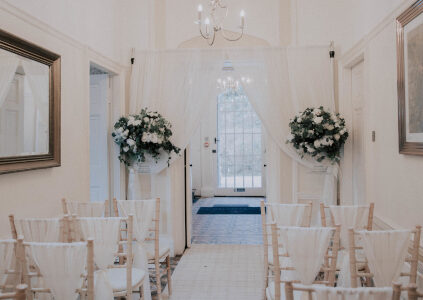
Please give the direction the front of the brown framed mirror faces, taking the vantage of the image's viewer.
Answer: facing the viewer and to the right of the viewer

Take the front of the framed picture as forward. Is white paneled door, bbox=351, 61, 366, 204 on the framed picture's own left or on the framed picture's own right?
on the framed picture's own right

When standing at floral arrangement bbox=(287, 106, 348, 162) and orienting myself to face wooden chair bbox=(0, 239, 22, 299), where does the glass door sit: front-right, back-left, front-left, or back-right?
back-right

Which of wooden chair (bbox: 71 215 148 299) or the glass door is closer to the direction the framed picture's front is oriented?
the wooden chair

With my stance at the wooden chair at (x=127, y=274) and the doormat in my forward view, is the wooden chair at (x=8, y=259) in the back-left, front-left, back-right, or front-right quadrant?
back-left

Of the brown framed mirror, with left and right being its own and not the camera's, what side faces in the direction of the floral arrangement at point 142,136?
left

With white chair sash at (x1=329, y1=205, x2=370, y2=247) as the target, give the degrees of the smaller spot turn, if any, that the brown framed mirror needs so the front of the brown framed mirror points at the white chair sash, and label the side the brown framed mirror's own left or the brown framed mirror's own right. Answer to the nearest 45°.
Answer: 0° — it already faces it

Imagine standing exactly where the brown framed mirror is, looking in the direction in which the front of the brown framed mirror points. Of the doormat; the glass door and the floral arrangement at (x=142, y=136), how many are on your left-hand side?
3

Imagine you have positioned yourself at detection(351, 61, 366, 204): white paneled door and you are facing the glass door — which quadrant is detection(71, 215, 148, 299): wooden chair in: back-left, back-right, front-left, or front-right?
back-left

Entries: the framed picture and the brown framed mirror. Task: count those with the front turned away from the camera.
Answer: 0

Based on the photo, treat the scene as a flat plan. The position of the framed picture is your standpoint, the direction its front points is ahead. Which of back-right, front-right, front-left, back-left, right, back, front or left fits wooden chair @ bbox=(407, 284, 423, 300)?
front-left

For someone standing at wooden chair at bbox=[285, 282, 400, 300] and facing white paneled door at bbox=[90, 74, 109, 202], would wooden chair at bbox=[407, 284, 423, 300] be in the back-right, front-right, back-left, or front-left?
back-right

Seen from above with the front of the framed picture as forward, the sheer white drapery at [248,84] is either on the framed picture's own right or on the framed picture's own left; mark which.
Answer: on the framed picture's own right

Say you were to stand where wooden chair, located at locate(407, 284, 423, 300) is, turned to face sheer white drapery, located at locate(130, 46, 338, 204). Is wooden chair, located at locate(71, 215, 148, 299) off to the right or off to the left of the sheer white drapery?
left

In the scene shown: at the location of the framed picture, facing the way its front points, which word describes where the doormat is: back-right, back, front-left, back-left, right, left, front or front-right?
right

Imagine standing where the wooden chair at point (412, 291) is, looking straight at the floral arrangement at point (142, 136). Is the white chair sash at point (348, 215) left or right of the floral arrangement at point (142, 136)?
right

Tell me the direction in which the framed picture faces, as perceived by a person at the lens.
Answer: facing the viewer and to the left of the viewer

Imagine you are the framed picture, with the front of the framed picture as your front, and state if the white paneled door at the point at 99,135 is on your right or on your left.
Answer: on your right

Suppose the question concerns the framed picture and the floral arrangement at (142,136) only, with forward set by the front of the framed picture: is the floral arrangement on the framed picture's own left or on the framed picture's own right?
on the framed picture's own right

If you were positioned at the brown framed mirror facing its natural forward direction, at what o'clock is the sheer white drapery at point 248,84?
The sheer white drapery is roughly at 10 o'clock from the brown framed mirror.
